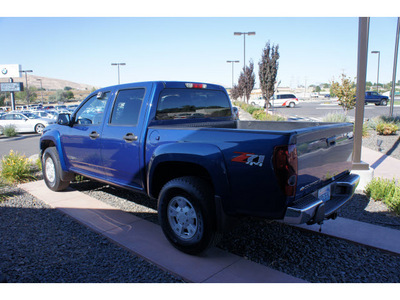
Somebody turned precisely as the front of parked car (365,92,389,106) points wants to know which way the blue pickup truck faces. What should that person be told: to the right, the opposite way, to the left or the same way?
the opposite way

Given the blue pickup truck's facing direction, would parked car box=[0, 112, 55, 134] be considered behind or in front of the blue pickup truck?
in front

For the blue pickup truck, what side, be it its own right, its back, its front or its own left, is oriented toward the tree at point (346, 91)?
right

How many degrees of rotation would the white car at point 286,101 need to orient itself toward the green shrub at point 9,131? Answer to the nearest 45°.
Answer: approximately 45° to its left

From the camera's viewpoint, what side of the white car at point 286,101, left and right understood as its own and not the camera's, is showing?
left

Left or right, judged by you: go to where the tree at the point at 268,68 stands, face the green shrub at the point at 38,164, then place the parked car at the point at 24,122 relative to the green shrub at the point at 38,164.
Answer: right

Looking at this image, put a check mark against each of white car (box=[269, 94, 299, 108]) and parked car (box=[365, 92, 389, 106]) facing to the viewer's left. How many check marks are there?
1

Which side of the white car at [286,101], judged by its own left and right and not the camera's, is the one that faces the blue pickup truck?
left

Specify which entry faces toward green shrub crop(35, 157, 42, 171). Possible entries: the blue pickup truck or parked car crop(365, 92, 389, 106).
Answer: the blue pickup truck
